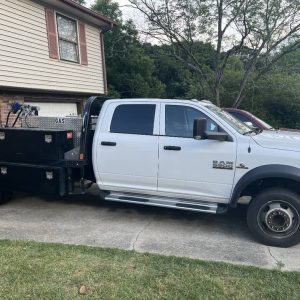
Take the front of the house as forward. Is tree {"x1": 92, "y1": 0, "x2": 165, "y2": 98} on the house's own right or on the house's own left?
on the house's own left

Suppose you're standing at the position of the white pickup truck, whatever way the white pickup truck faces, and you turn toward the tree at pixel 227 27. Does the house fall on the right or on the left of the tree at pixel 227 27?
left

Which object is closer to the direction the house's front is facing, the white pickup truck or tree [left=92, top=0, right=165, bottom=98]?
the white pickup truck

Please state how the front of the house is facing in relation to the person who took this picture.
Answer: facing the viewer and to the right of the viewer

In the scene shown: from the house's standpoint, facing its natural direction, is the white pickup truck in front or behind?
in front

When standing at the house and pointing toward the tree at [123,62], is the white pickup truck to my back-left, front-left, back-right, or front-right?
back-right

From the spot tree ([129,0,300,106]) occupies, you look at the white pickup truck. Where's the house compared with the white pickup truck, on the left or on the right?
right

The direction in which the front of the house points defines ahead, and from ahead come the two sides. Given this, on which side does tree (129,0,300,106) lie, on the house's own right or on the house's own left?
on the house's own left
